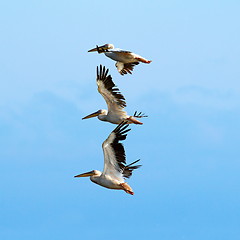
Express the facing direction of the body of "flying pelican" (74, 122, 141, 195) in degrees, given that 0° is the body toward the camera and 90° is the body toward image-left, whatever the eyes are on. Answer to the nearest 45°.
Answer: approximately 90°

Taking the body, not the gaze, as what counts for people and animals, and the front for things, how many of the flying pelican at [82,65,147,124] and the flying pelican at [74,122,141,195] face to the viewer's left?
2

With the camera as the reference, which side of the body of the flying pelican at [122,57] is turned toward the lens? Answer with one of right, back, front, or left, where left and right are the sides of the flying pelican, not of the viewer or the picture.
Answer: left

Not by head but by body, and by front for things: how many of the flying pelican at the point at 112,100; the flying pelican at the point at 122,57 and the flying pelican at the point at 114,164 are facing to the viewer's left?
3

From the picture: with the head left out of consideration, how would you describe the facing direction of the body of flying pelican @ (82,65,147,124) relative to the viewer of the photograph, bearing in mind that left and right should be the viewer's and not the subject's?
facing to the left of the viewer
